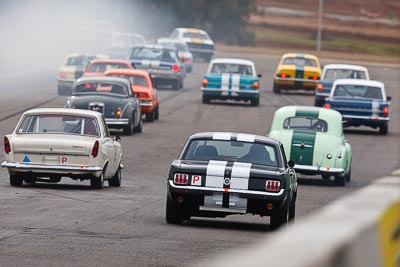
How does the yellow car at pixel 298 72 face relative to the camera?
away from the camera

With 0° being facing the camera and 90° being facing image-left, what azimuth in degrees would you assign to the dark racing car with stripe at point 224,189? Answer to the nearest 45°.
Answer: approximately 180°

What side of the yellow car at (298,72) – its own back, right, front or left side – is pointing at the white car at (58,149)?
back

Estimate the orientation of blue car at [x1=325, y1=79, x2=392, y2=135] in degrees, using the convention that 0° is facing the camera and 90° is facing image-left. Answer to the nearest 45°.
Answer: approximately 180°

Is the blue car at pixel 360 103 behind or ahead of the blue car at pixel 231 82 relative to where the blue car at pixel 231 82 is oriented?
behind

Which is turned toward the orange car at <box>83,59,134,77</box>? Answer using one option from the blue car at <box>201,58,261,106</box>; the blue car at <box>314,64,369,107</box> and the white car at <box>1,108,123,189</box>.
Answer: the white car

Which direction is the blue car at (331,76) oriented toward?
away from the camera

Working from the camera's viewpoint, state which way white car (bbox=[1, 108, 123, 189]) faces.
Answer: facing away from the viewer

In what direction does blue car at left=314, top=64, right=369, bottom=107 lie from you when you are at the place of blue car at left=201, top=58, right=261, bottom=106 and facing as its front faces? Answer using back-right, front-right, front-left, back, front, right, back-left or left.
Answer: right

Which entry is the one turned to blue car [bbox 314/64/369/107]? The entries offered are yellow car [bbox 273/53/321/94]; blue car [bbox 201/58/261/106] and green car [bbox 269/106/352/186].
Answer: the green car

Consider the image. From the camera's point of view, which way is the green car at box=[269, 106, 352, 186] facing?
away from the camera
